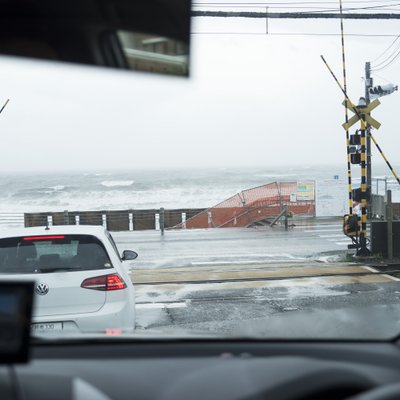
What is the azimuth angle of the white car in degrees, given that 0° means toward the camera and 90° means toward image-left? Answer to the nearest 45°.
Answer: approximately 180°

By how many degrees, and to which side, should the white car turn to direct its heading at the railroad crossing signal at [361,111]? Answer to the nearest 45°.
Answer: approximately 45° to its right

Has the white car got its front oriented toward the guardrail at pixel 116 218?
yes
